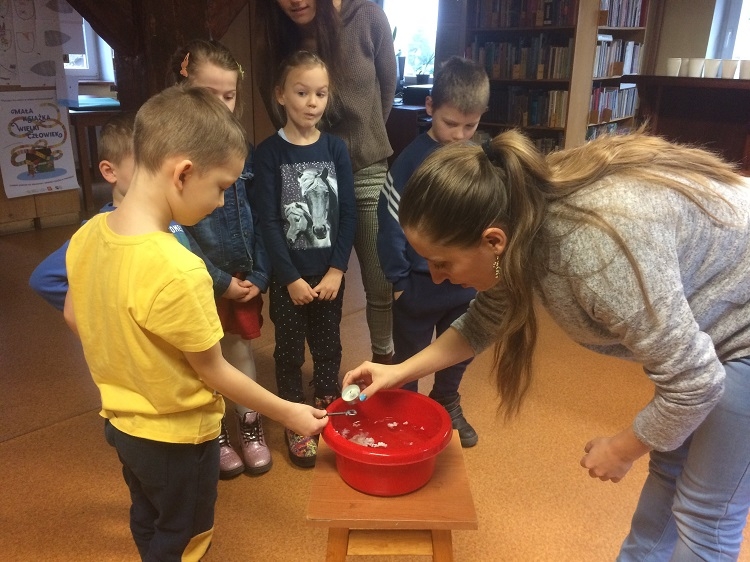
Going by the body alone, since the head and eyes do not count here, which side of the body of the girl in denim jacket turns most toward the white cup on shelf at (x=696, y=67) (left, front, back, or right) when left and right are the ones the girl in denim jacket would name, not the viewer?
left

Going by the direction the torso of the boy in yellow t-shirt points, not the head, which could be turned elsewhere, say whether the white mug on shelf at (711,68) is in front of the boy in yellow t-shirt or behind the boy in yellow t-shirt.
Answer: in front

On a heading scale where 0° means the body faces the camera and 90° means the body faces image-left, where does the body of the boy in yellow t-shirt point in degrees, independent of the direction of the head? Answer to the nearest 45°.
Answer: approximately 225°

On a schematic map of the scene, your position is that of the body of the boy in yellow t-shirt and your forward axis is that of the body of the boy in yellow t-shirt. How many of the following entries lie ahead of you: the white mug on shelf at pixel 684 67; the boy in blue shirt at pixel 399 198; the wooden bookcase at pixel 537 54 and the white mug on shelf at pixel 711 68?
4

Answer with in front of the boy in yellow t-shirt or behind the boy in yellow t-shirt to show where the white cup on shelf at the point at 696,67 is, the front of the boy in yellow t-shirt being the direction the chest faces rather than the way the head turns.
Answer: in front

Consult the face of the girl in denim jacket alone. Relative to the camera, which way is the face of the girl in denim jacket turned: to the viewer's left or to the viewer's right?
to the viewer's right

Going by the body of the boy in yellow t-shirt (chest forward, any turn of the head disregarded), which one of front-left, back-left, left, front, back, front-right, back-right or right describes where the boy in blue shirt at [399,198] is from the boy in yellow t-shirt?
front

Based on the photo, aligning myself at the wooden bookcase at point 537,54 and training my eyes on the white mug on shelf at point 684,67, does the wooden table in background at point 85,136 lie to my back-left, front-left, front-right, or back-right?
back-right

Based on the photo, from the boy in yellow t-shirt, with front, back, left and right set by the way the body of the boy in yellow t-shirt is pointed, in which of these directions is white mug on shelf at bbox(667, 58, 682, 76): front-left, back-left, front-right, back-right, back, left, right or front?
front

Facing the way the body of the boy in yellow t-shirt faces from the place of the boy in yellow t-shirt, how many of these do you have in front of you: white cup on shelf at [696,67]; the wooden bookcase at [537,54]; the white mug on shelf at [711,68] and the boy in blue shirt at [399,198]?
4

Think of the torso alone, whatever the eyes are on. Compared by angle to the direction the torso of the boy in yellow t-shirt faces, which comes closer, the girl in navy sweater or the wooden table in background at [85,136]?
the girl in navy sweater

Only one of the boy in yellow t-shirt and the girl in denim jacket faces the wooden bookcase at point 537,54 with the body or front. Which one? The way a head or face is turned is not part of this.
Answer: the boy in yellow t-shirt

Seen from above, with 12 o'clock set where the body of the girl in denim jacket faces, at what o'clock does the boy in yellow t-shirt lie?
The boy in yellow t-shirt is roughly at 2 o'clock from the girl in denim jacket.

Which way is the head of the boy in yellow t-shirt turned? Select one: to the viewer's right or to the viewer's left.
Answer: to the viewer's right

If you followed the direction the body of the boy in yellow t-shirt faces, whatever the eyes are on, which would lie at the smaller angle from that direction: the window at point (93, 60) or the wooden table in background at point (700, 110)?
the wooden table in background

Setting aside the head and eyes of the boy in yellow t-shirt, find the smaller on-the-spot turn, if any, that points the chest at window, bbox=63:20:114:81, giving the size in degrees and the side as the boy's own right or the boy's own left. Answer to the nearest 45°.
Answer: approximately 45° to the boy's own left

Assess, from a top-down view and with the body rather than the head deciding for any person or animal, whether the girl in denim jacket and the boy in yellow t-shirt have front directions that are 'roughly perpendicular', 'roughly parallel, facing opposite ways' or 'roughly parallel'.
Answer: roughly perpendicular
